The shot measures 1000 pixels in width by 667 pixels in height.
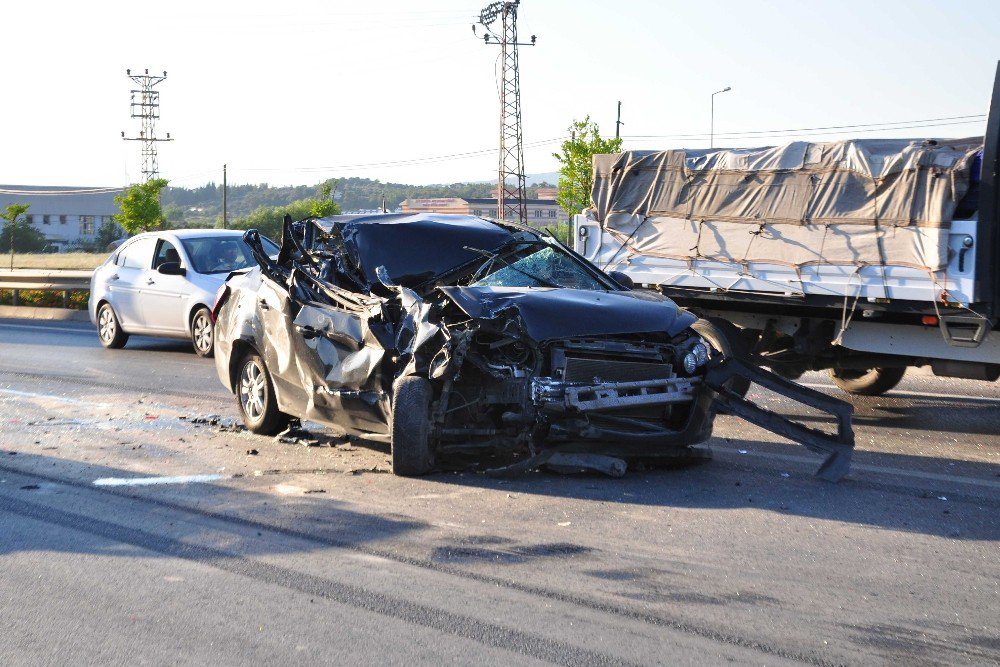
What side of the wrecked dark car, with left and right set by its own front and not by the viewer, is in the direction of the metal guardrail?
back

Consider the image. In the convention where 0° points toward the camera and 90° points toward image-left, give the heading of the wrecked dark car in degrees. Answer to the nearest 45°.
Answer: approximately 315°

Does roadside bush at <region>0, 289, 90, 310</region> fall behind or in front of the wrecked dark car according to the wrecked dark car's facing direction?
behind

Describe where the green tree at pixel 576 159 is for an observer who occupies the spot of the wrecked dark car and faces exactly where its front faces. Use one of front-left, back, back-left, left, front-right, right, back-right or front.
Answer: back-left
